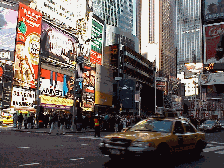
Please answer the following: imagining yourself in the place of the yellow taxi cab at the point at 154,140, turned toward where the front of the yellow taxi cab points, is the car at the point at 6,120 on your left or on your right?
on your right

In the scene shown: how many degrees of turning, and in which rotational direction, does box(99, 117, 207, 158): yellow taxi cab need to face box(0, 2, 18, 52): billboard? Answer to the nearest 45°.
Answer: approximately 90° to its right

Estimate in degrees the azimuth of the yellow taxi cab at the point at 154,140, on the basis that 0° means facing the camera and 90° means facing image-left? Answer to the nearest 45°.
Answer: approximately 45°
